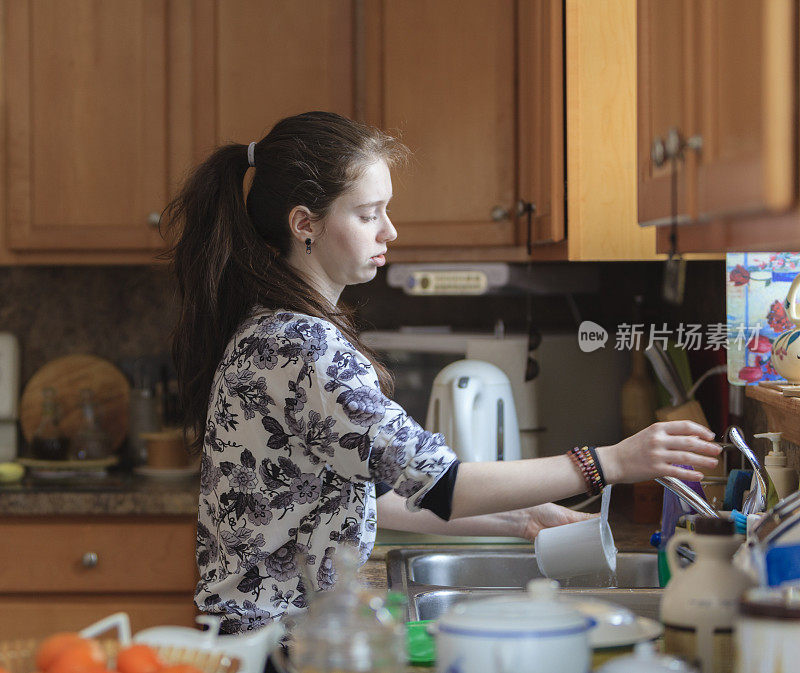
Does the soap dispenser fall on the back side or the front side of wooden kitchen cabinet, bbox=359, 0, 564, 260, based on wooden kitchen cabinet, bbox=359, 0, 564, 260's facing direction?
on the front side

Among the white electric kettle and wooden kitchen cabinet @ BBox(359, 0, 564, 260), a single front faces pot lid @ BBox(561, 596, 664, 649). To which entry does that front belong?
the wooden kitchen cabinet

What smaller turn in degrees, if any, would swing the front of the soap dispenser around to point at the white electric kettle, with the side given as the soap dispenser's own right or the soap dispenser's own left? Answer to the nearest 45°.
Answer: approximately 45° to the soap dispenser's own right

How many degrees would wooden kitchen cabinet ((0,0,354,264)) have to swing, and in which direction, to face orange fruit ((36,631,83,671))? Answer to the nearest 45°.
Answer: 0° — it already faces it

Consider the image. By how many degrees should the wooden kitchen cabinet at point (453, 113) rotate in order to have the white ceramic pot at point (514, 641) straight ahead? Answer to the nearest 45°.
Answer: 0° — it already faces it

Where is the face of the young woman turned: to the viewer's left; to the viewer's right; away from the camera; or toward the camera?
to the viewer's right

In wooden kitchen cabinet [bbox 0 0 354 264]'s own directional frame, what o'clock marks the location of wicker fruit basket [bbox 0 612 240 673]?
The wicker fruit basket is roughly at 12 o'clock from the wooden kitchen cabinet.

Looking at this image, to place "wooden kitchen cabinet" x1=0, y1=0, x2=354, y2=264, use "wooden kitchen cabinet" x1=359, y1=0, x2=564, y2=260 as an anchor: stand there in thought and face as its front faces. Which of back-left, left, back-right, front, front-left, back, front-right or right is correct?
right

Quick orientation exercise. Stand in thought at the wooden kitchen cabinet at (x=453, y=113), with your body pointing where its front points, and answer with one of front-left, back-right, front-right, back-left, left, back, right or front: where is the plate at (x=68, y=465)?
right

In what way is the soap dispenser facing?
to the viewer's left

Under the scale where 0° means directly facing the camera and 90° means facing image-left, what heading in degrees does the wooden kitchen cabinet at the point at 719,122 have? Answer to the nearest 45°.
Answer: approximately 45°

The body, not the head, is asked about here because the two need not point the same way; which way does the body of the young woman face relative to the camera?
to the viewer's right
